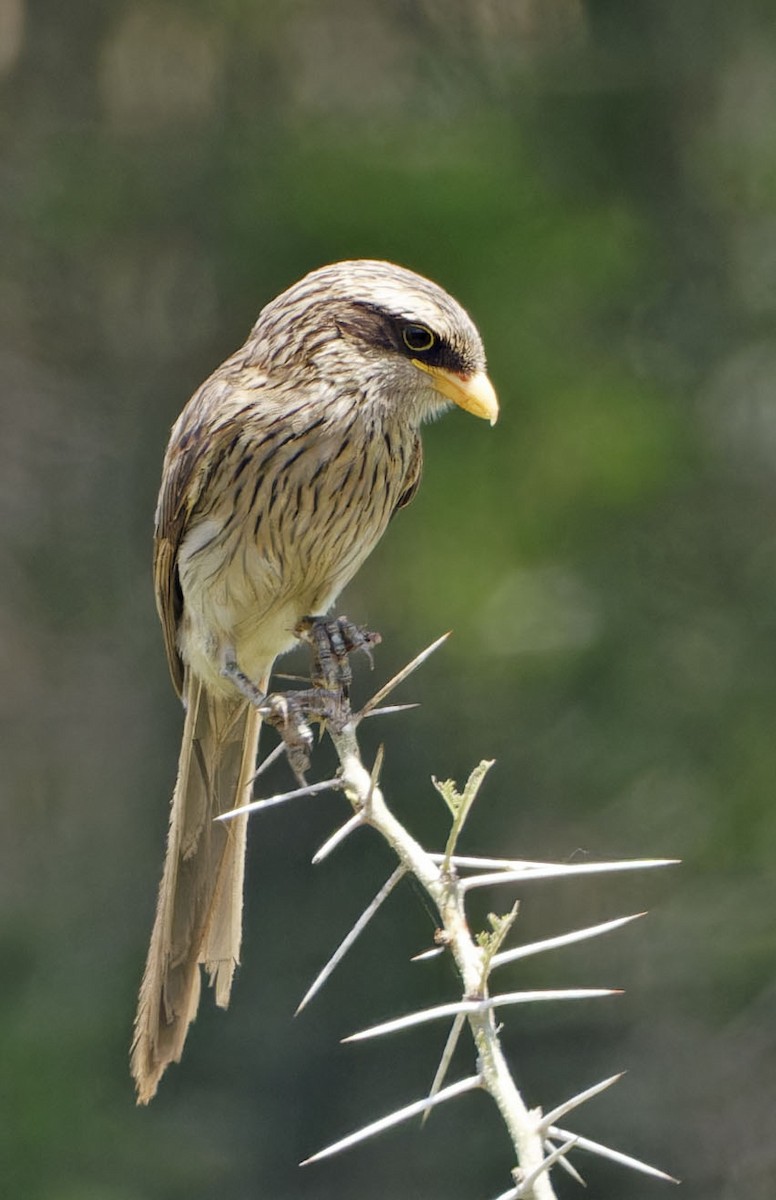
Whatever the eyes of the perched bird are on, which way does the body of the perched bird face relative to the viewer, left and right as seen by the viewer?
facing the viewer and to the right of the viewer
